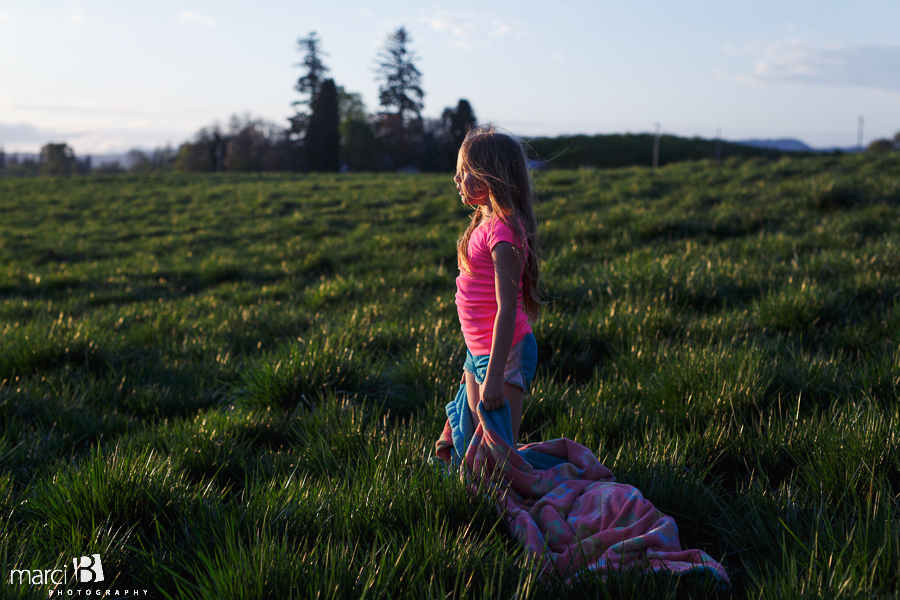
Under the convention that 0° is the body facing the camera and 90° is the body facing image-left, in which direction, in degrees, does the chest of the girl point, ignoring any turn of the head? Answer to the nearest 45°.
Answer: approximately 90°

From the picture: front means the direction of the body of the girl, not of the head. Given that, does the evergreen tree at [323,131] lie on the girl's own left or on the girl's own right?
on the girl's own right

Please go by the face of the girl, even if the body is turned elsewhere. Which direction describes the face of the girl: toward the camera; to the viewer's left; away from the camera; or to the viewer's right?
to the viewer's left
